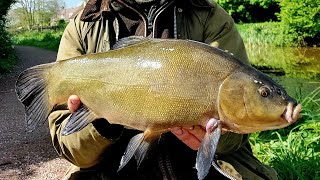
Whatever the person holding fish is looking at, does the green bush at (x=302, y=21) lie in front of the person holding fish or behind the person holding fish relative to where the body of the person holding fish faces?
behind

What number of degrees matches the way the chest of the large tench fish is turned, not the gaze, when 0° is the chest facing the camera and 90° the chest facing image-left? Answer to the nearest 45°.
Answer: approximately 270°

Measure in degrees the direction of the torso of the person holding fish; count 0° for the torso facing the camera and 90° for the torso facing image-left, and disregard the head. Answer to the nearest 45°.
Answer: approximately 0°
